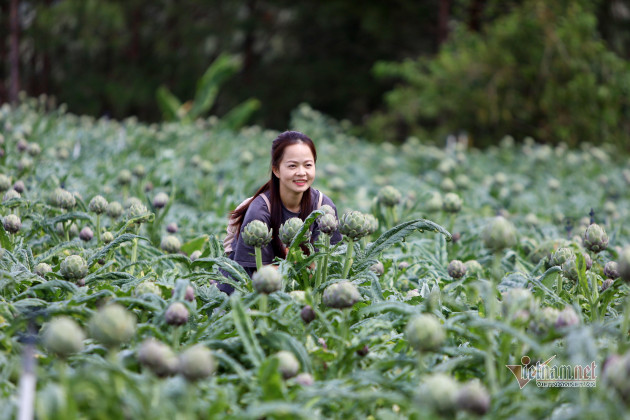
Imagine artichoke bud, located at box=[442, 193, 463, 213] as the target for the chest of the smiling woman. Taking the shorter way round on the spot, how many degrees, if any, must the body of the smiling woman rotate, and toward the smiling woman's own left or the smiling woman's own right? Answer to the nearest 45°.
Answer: approximately 90° to the smiling woman's own left

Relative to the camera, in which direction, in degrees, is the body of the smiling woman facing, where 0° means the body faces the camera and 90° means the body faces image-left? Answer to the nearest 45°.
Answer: approximately 315°

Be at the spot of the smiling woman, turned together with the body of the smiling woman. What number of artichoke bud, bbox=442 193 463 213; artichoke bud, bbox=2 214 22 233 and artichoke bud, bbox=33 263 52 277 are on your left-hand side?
1

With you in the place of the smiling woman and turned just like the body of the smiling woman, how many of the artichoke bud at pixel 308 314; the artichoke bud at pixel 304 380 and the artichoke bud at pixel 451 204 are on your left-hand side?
1

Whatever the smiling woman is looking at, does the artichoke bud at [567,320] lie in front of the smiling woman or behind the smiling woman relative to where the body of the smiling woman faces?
in front

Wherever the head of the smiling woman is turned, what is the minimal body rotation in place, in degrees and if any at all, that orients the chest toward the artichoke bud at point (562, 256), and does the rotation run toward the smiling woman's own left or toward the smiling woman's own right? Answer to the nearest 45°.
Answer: approximately 45° to the smiling woman's own left

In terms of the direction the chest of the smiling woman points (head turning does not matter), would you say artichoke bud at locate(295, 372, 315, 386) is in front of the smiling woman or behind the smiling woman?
in front

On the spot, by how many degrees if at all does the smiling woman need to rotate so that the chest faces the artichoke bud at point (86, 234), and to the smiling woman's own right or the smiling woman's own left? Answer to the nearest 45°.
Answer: approximately 135° to the smiling woman's own right
